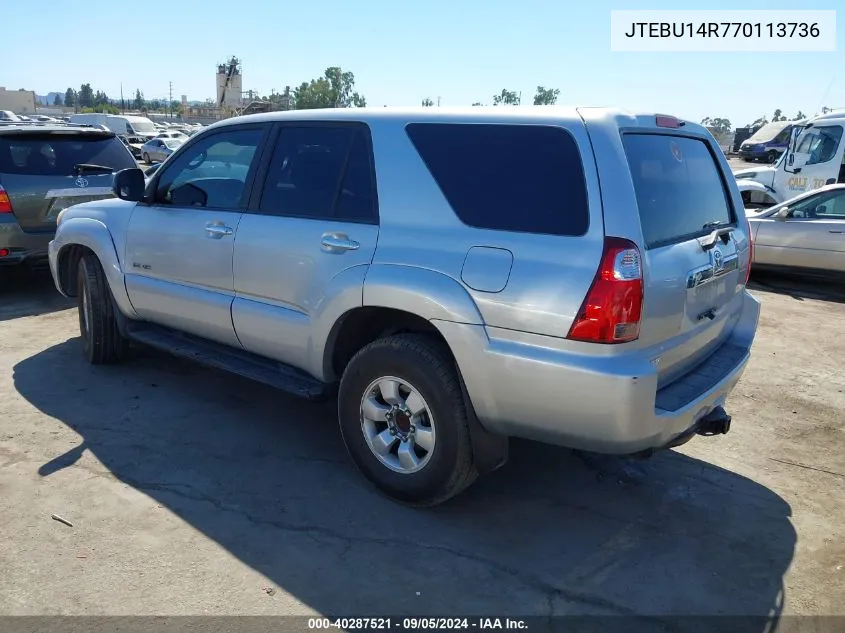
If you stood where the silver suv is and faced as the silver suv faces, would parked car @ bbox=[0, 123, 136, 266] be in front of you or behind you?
in front

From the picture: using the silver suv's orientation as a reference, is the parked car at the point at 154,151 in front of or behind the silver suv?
in front

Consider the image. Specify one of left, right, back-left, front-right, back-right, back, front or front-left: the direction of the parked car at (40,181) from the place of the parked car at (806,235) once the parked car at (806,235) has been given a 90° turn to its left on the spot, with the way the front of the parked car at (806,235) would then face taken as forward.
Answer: front-right

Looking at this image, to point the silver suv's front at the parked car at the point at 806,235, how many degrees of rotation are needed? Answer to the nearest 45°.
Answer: approximately 90° to its right

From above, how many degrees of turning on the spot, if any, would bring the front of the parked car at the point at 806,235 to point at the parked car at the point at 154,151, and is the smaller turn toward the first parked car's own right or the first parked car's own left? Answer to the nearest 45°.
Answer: approximately 45° to the first parked car's own right

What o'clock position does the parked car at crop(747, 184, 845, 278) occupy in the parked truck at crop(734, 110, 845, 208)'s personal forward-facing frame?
the parked car at crop(747, 184, 845, 278) is roughly at 9 o'clock from the parked truck at crop(734, 110, 845, 208).

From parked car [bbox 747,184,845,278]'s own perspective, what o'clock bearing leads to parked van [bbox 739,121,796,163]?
parked van [bbox 739,121,796,163] is roughly at 3 o'clock from parked car [bbox 747,184,845,278].

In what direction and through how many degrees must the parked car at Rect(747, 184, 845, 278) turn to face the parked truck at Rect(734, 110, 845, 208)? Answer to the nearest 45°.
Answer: approximately 90° to its right

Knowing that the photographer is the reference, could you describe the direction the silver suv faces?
facing away from the viewer and to the left of the viewer

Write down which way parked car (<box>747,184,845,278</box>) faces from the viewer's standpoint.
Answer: facing to the left of the viewer

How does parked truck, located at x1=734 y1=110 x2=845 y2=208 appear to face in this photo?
to the viewer's left
